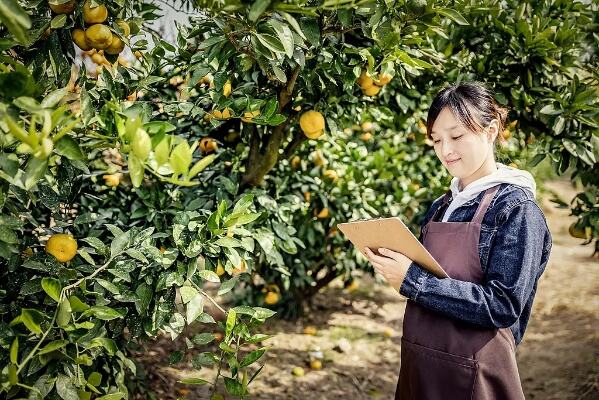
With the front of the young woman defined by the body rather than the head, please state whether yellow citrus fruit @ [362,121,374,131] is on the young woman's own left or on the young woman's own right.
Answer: on the young woman's own right

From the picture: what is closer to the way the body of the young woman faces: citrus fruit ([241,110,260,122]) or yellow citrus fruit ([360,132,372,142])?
the citrus fruit

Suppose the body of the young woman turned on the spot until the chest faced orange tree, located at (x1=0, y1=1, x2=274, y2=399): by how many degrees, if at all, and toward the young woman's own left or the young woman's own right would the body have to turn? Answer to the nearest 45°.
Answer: approximately 45° to the young woman's own right

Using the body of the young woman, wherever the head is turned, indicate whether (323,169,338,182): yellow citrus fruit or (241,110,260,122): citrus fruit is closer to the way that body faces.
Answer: the citrus fruit

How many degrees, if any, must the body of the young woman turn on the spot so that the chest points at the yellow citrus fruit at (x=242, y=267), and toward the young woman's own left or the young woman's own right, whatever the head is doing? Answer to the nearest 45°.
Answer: approximately 90° to the young woman's own right

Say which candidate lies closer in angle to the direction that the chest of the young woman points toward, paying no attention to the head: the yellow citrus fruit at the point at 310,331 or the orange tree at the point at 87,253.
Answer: the orange tree

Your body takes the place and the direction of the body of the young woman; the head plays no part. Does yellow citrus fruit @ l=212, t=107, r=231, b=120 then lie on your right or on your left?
on your right

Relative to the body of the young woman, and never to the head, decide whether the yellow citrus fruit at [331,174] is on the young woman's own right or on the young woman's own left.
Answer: on the young woman's own right

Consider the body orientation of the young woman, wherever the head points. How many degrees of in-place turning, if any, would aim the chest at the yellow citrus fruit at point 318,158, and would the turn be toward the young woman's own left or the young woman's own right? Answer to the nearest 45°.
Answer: approximately 90° to the young woman's own right
